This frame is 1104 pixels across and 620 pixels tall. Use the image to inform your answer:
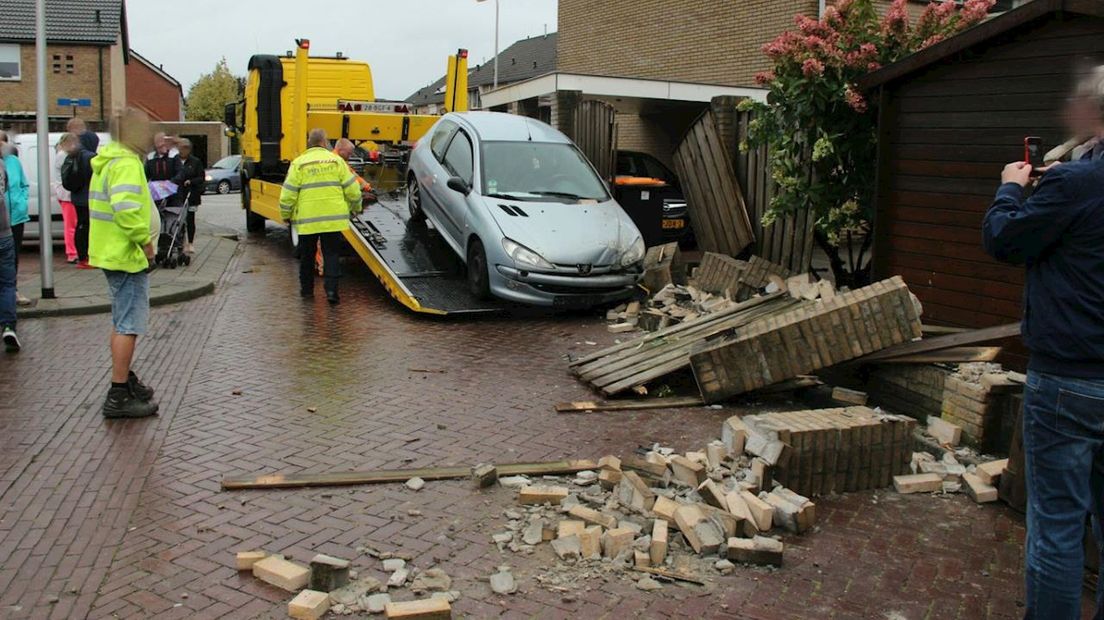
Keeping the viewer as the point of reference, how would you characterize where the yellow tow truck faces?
facing away from the viewer and to the left of the viewer

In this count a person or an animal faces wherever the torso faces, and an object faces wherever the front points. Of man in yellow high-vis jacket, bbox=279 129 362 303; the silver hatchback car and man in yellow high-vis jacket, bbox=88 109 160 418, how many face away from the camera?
1

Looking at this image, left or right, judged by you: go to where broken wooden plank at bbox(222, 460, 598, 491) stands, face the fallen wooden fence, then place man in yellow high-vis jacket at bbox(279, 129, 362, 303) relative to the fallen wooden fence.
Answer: left

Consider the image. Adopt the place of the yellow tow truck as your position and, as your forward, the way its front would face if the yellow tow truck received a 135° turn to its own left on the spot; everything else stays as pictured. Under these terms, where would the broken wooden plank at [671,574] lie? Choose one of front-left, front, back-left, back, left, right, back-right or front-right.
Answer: front

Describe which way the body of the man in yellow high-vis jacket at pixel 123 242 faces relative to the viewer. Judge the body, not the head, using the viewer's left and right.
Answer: facing to the right of the viewer

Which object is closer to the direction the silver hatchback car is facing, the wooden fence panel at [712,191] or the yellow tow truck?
the wooden fence panel

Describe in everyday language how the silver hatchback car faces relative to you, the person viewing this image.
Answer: facing the viewer and to the right of the viewer

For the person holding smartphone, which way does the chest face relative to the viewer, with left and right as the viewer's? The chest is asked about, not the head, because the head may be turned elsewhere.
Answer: facing away from the viewer and to the left of the viewer
